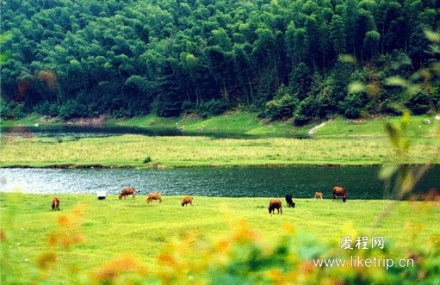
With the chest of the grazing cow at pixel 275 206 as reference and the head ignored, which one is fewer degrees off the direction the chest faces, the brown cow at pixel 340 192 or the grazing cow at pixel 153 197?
the grazing cow

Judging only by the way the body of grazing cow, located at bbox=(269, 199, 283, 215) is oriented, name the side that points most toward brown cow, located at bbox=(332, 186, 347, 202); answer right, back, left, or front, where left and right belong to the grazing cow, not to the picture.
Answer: back

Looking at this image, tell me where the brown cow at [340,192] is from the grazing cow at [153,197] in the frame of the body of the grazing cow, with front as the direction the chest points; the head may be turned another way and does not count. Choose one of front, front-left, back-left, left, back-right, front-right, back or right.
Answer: back

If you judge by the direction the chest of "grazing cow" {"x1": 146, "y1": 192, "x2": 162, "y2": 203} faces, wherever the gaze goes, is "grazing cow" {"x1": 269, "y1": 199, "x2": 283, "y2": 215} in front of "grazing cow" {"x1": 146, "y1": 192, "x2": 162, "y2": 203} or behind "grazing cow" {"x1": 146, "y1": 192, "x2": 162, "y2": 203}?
behind

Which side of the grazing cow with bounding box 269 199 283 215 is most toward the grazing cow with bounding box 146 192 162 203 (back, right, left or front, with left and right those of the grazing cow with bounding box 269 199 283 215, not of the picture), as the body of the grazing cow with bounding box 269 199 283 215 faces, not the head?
right

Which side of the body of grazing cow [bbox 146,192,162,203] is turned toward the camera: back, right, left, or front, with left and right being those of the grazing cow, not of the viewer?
left
